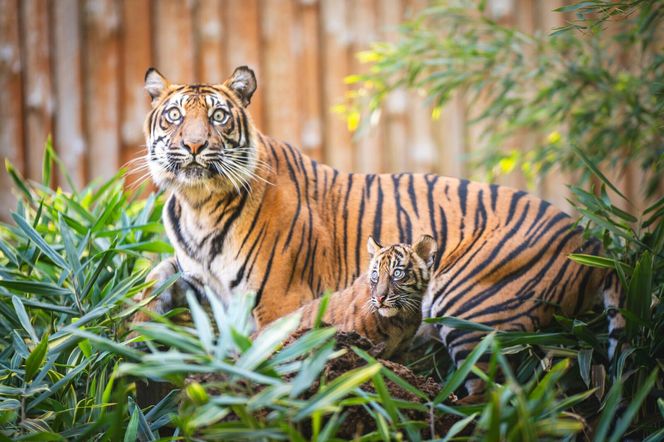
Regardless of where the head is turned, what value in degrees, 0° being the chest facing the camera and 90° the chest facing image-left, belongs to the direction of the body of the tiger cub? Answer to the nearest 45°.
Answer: approximately 315°
